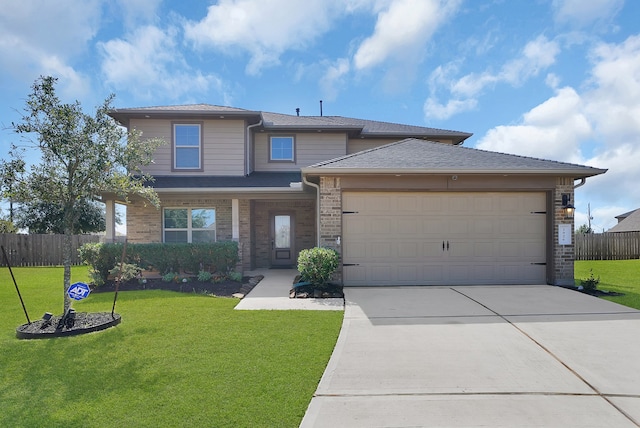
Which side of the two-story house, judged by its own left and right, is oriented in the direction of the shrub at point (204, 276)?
right

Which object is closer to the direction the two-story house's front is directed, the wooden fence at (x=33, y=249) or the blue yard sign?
the blue yard sign

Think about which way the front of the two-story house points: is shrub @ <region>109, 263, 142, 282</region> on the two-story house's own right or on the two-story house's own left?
on the two-story house's own right

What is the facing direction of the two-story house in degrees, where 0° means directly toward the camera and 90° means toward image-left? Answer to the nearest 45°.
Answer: approximately 0°

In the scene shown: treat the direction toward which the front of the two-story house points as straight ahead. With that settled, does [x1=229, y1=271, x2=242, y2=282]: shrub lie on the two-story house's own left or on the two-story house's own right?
on the two-story house's own right

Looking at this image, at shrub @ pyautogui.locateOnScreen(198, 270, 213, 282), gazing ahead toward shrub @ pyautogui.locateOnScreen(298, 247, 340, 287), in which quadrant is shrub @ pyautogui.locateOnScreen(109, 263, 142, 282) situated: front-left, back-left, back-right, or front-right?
back-right
